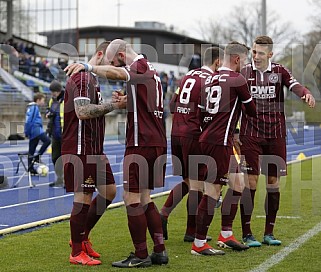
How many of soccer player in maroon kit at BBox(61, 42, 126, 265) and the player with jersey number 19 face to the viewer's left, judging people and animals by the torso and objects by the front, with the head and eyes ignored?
0

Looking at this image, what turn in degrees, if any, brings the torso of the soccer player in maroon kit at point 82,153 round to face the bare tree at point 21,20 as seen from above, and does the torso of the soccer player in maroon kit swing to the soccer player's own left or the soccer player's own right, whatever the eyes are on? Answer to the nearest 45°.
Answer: approximately 90° to the soccer player's own left

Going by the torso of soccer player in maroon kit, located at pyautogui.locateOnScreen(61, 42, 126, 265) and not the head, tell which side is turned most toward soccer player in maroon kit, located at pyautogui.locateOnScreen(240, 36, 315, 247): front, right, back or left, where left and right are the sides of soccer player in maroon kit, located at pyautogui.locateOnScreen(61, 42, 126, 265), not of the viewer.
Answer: front

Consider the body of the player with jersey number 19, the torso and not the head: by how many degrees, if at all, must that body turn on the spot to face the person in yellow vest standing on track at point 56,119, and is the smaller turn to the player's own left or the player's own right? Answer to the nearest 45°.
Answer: approximately 90° to the player's own left

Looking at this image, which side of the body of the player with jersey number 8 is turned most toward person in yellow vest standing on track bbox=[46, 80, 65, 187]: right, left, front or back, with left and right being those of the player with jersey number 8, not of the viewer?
left

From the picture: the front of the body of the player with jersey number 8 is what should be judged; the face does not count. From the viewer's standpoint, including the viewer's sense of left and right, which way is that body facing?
facing away from the viewer and to the right of the viewer

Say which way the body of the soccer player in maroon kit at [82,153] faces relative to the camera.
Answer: to the viewer's right

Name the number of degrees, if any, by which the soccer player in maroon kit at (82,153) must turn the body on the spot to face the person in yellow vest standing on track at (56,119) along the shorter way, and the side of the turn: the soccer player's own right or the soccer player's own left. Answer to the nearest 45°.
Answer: approximately 90° to the soccer player's own left

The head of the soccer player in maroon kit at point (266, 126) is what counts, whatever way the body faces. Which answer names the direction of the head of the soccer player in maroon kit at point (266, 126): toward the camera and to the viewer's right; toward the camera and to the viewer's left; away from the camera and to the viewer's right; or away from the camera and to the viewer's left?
toward the camera and to the viewer's left

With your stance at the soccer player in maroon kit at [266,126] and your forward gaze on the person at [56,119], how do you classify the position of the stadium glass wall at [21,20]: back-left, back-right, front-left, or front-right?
front-right

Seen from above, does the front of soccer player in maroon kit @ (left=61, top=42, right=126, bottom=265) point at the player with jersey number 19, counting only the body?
yes

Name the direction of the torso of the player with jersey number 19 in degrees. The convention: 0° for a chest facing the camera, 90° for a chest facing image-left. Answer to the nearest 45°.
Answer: approximately 225°
